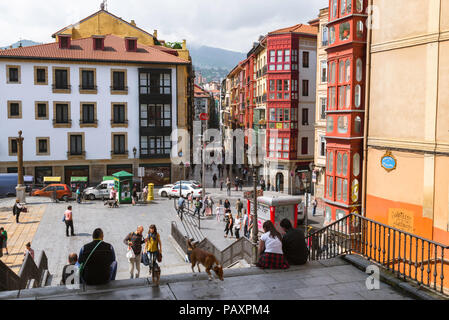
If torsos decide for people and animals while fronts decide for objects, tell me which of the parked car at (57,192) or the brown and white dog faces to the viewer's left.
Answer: the parked car

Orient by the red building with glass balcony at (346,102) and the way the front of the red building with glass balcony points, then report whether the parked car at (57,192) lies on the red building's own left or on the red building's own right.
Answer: on the red building's own right

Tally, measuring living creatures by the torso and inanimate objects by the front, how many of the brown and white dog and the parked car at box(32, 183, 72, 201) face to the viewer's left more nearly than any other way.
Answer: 1

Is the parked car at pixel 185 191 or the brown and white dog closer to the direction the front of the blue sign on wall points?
the brown and white dog

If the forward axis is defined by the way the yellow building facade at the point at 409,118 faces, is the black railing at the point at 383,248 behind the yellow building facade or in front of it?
in front

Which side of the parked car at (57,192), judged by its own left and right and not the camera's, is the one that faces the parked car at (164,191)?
back

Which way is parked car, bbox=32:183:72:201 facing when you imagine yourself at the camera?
facing to the left of the viewer

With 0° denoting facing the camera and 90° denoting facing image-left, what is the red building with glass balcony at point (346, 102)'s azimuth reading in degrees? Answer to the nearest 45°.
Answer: approximately 45°

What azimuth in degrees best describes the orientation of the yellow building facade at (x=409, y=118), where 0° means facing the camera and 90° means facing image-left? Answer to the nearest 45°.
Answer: approximately 45°

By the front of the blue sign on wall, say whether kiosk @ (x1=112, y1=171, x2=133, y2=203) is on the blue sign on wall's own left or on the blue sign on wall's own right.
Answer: on the blue sign on wall's own right

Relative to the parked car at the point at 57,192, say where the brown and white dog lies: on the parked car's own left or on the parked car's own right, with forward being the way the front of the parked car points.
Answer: on the parked car's own left

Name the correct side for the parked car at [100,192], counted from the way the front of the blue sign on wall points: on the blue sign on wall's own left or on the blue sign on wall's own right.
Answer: on the blue sign on wall's own right

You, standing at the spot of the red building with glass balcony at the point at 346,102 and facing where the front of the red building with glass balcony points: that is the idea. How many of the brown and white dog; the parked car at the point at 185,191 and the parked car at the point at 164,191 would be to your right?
2

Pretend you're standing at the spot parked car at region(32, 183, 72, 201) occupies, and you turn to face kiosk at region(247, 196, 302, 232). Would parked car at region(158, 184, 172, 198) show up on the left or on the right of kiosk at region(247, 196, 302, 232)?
left

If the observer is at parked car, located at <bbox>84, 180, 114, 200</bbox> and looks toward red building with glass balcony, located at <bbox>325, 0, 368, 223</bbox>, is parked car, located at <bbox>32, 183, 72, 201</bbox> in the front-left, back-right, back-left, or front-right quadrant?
back-right
